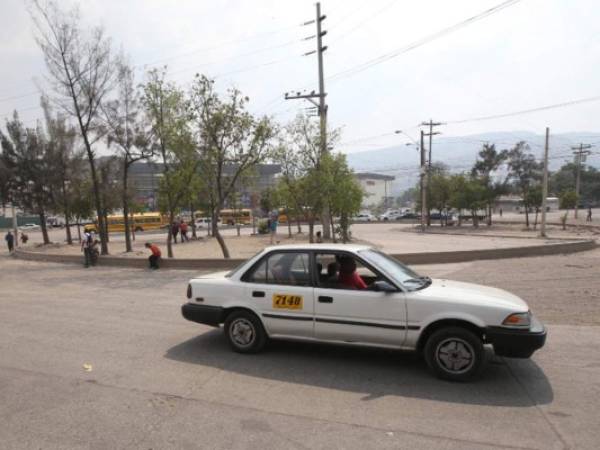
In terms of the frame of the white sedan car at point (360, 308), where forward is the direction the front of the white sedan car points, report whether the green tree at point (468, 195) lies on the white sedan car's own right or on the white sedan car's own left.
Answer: on the white sedan car's own left

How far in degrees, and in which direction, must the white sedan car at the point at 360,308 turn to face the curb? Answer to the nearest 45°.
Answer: approximately 90° to its left

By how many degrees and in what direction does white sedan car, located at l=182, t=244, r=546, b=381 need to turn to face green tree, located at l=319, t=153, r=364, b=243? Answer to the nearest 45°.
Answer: approximately 90° to its left

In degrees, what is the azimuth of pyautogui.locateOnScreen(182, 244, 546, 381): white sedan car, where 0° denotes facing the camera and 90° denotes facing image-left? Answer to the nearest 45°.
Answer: approximately 270°

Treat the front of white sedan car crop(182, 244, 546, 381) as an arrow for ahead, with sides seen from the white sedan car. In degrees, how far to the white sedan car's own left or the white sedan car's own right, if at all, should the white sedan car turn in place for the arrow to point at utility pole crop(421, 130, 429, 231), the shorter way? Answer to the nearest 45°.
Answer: approximately 90° to the white sedan car's own left

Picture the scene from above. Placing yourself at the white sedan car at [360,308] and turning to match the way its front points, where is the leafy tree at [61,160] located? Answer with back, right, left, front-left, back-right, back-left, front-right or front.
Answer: back-left

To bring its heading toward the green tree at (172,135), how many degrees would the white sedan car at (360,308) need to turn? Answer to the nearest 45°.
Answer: approximately 135° to its left

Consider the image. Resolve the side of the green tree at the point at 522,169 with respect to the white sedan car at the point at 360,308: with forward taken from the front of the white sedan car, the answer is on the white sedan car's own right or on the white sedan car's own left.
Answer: on the white sedan car's own left

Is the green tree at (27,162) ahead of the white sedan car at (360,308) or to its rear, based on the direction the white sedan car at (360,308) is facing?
to the rear
